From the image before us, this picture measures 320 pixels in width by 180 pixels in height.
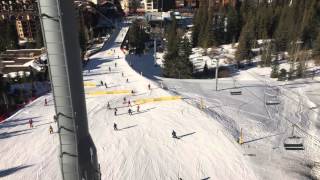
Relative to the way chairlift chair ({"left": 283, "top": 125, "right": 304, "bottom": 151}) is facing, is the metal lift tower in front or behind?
behind

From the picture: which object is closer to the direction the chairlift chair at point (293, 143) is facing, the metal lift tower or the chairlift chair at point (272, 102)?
the chairlift chair

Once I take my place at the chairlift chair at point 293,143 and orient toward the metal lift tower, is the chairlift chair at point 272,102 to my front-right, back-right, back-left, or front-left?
back-right
